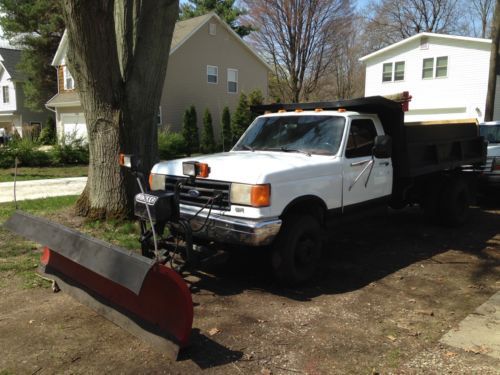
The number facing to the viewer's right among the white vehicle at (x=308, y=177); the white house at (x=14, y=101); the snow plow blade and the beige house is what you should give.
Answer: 0

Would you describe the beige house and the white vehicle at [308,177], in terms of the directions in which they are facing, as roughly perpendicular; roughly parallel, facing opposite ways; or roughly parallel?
roughly parallel

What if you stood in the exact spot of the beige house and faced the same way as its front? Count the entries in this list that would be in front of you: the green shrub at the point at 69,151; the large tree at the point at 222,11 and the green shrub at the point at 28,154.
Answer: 2

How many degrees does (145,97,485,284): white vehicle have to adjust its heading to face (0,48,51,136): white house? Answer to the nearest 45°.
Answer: approximately 90° to its right

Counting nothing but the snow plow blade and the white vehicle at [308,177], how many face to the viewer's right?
0

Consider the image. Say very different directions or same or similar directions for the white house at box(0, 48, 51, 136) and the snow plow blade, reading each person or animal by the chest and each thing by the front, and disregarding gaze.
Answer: same or similar directions

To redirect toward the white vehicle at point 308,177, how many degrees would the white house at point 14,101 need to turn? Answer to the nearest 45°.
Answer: approximately 45° to its left

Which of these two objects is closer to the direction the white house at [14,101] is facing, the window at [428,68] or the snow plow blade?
the snow plow blade

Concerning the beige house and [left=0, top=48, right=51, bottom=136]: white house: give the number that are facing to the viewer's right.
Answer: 0

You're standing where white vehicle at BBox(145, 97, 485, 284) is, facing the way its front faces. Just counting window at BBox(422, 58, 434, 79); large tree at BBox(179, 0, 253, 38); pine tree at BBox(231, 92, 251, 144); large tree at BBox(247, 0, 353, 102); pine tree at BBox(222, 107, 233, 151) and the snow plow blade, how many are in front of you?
1

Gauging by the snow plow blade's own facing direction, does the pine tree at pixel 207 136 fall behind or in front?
behind

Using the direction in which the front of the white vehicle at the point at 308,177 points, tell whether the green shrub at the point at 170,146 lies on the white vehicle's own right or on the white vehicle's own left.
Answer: on the white vehicle's own right

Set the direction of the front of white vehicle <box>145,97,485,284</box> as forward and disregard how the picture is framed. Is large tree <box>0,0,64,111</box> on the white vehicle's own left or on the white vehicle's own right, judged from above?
on the white vehicle's own right

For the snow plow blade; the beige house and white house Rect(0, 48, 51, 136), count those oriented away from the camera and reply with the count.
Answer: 0

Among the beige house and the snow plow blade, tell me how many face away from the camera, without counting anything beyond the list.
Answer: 0

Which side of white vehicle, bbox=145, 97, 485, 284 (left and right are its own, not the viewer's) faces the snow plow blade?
front

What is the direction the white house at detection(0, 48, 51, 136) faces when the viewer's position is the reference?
facing the viewer and to the left of the viewer

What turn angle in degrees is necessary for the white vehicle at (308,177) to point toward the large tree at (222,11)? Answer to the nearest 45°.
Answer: approximately 135° to its right

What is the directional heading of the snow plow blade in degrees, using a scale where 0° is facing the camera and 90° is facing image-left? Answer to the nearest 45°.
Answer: approximately 45°

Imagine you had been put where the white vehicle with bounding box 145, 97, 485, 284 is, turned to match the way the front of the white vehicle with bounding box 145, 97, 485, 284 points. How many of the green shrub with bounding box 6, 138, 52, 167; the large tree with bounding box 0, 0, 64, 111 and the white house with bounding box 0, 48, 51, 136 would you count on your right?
3

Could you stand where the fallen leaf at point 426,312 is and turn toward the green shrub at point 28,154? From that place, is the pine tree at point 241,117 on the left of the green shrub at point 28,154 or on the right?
right
